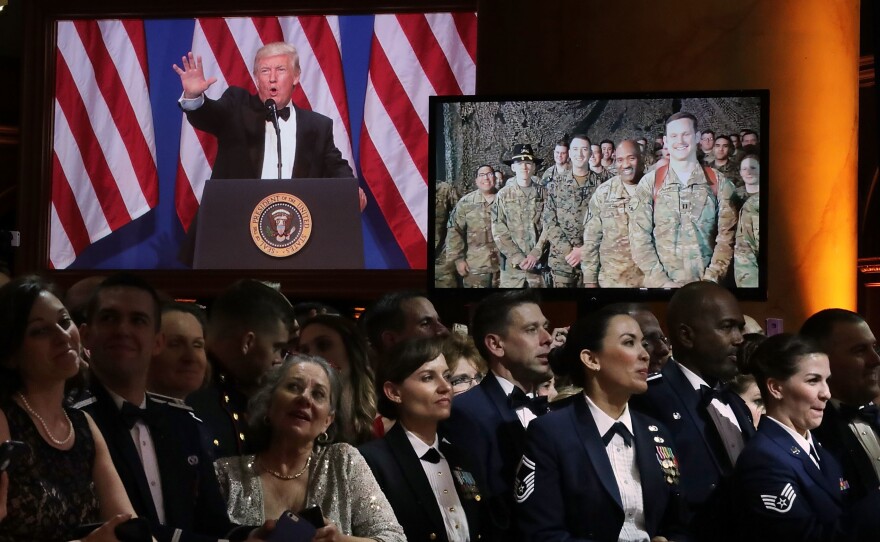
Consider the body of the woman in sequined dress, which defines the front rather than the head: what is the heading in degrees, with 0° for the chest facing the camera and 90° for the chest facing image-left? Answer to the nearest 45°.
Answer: approximately 0°

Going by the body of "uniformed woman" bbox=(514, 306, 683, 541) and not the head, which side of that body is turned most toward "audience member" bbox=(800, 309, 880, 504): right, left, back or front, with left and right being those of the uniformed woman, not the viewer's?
left

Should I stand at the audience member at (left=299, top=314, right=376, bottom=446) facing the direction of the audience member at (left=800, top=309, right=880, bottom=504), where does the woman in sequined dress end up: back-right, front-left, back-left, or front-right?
back-right

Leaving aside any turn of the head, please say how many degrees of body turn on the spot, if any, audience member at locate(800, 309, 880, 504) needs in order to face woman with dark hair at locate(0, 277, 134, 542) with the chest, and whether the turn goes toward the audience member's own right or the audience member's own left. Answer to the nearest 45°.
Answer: approximately 90° to the audience member's own right
